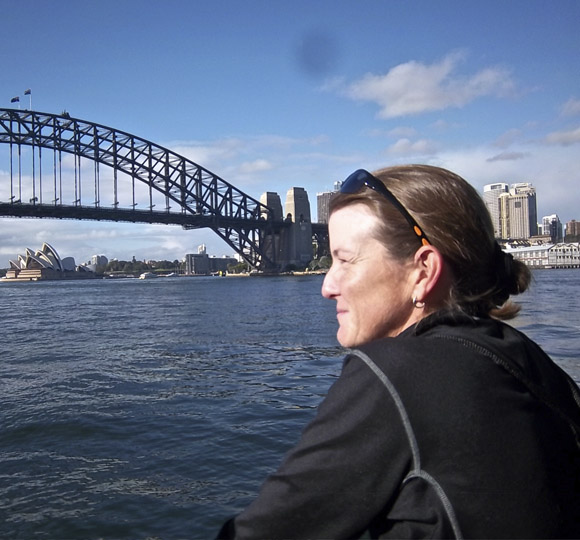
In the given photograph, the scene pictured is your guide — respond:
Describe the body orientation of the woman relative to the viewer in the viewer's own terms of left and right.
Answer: facing away from the viewer and to the left of the viewer

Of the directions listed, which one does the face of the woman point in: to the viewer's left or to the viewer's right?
to the viewer's left
